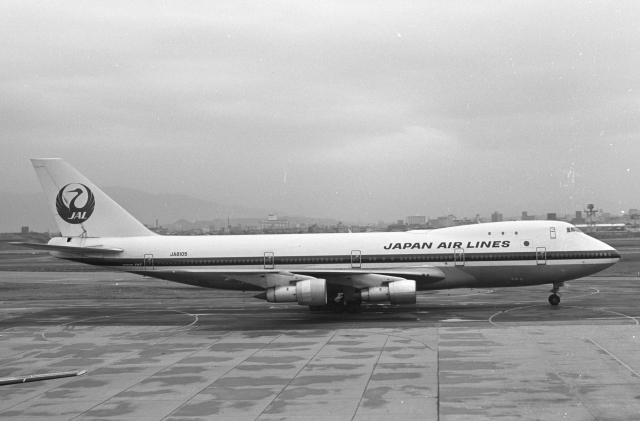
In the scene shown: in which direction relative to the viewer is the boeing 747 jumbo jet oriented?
to the viewer's right
